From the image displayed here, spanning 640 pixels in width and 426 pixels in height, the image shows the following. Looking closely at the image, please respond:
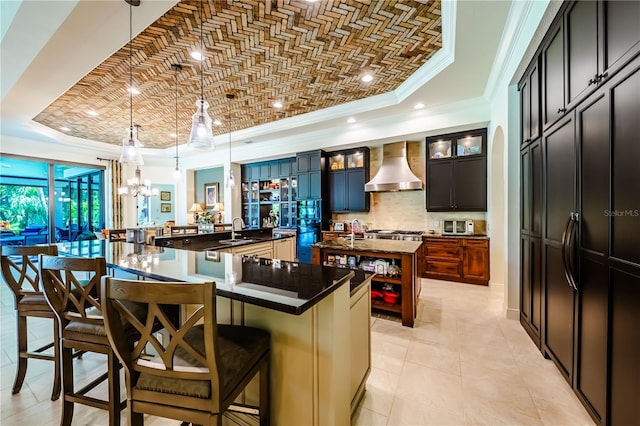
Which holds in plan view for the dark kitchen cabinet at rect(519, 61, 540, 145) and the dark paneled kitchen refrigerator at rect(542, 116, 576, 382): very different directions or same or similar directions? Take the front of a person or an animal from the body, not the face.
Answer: same or similar directions

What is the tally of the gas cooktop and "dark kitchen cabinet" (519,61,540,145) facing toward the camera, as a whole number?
1

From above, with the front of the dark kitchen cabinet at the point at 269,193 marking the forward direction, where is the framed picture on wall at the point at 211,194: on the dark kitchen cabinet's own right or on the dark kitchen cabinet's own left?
on the dark kitchen cabinet's own right

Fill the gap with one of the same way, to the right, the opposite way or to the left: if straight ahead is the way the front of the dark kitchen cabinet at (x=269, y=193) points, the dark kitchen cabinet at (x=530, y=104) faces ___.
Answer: to the right

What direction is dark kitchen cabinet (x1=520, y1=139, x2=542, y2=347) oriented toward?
to the viewer's left

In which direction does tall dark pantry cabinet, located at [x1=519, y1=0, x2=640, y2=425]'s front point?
to the viewer's left

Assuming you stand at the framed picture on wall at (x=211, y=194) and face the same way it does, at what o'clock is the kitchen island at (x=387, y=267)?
The kitchen island is roughly at 10 o'clock from the framed picture on wall.

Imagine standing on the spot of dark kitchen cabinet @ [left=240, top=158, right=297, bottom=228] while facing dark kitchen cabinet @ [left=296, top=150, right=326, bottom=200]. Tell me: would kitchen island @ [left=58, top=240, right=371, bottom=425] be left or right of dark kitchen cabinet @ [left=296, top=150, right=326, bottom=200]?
right

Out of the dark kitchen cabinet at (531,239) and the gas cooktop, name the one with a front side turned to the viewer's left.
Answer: the dark kitchen cabinet

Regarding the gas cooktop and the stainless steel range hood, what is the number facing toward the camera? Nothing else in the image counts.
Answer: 2

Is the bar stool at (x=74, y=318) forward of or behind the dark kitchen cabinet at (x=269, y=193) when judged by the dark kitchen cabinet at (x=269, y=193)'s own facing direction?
forward

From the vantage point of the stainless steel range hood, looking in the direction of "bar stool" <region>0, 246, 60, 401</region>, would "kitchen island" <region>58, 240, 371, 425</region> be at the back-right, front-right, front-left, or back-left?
front-left

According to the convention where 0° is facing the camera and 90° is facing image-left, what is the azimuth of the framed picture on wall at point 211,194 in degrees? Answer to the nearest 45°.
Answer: approximately 45°

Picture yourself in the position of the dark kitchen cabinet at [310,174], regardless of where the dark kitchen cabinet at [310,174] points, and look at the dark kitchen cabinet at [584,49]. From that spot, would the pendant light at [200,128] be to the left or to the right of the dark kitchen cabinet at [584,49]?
right

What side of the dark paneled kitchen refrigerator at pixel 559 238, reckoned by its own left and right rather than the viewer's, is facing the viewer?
left

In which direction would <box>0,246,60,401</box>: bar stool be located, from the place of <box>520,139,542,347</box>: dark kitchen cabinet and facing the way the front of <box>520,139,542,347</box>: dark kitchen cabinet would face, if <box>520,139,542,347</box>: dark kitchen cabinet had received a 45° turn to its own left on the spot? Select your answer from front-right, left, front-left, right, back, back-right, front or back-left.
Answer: front

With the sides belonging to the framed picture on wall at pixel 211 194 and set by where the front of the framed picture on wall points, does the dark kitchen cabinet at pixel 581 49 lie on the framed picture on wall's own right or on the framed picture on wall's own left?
on the framed picture on wall's own left

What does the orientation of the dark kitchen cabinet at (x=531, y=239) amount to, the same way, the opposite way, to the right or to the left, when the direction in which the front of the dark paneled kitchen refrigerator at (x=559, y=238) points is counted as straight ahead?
the same way

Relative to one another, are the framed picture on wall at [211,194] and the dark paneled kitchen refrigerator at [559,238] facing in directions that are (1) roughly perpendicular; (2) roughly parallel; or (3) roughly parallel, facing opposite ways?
roughly perpendicular
